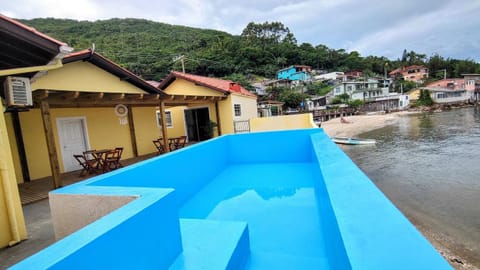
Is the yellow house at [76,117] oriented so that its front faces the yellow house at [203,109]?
no

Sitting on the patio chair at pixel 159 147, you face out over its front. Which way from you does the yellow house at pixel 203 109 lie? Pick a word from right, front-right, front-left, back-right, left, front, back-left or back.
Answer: left

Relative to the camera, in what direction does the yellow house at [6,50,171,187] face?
facing the viewer and to the right of the viewer

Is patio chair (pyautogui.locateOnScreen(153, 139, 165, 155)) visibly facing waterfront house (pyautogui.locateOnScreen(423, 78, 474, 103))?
no

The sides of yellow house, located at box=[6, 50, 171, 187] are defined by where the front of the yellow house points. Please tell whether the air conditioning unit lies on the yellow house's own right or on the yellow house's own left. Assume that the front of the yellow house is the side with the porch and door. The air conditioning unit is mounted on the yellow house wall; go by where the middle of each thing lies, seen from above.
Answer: on the yellow house's own right

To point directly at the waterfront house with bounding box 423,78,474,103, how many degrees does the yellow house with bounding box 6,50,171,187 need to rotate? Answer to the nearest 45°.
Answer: approximately 45° to its left

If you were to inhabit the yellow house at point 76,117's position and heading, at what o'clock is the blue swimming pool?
The blue swimming pool is roughly at 1 o'clock from the yellow house.

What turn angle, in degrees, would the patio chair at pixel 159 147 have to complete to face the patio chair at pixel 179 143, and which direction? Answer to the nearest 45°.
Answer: approximately 45° to its left

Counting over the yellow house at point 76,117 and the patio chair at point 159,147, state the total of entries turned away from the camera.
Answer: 0

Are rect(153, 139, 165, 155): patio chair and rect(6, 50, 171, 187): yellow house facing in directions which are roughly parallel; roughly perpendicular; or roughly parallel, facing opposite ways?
roughly perpendicular

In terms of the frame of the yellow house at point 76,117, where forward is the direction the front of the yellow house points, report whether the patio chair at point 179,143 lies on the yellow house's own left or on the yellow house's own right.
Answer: on the yellow house's own left

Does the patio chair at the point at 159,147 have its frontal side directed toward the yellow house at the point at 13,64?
no
